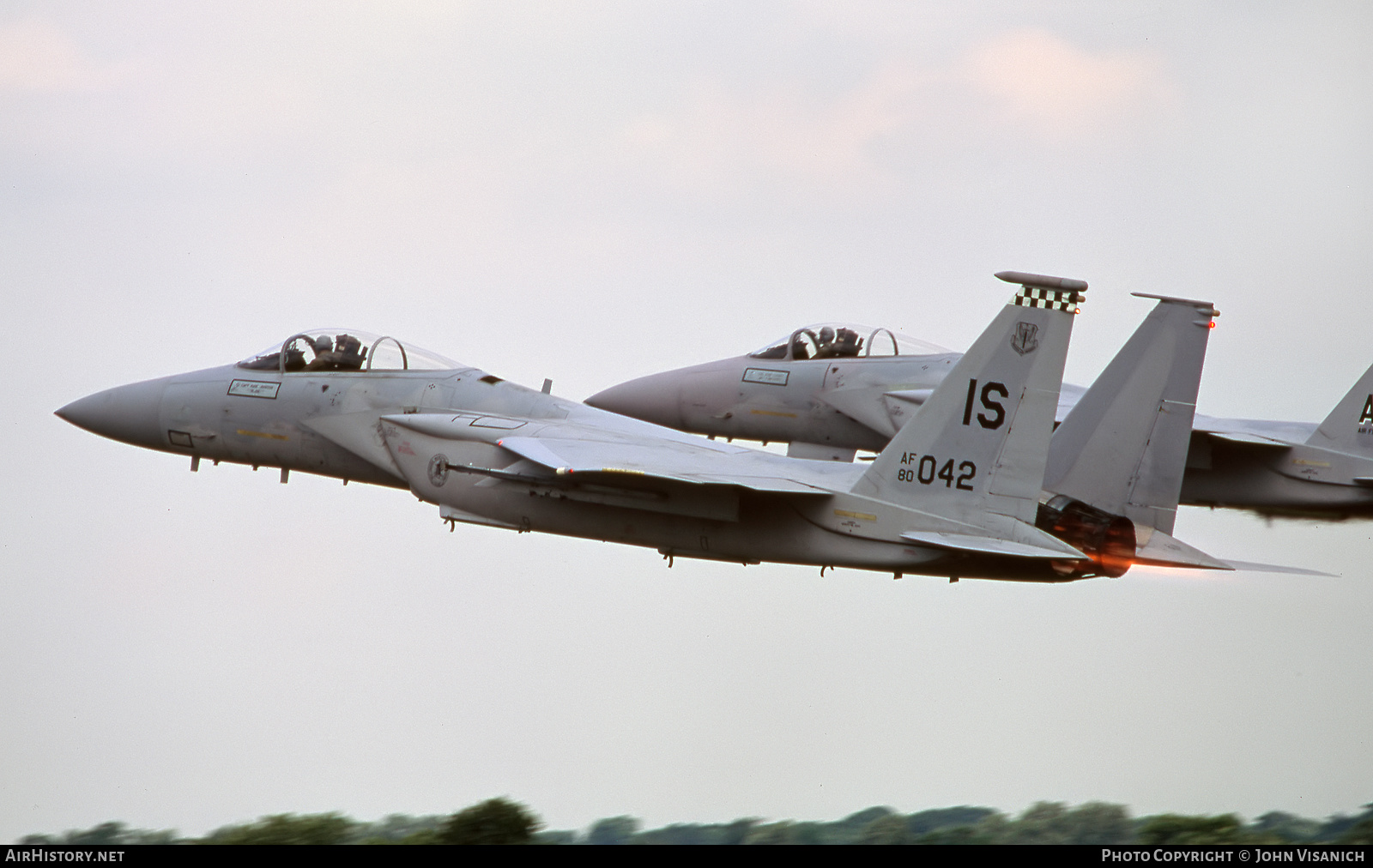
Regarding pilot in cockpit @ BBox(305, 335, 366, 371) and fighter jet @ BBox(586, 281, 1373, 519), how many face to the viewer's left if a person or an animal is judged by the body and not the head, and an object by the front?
2

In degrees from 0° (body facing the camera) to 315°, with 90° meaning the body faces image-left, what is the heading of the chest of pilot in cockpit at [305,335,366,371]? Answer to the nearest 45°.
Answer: approximately 90°

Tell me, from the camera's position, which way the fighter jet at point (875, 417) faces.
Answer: facing to the left of the viewer
